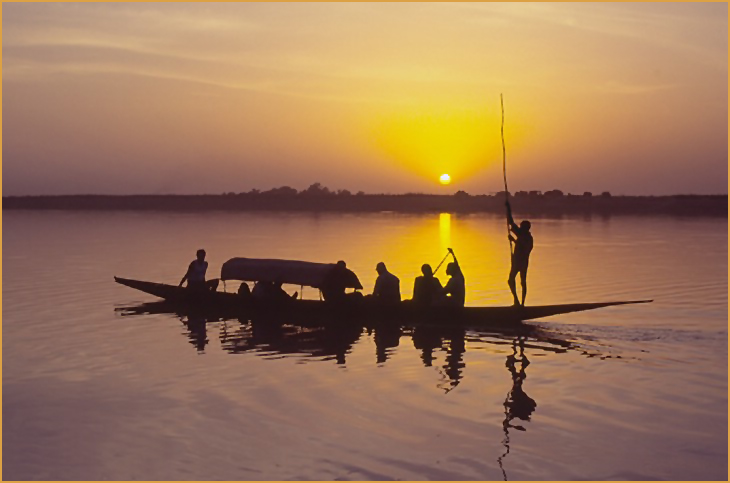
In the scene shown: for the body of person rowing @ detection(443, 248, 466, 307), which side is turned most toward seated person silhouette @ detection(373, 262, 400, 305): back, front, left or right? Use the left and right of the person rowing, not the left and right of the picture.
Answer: front

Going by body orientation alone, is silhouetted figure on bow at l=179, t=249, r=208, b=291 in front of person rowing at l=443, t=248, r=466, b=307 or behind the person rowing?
in front

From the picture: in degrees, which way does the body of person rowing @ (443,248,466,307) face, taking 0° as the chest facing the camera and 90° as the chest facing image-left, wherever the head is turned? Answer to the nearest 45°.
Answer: approximately 90°
